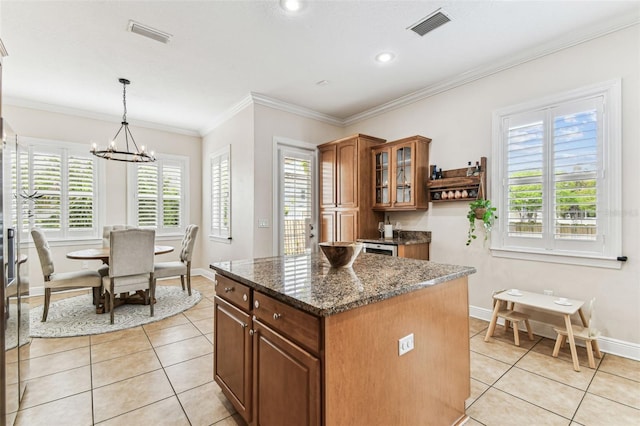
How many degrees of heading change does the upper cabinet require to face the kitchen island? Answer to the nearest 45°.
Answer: approximately 45° to its left

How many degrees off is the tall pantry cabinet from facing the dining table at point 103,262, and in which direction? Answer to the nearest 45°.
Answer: approximately 45° to its right

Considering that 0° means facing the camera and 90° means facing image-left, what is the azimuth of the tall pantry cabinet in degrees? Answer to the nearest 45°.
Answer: approximately 45°

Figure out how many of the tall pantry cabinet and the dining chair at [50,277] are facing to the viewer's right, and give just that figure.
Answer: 1

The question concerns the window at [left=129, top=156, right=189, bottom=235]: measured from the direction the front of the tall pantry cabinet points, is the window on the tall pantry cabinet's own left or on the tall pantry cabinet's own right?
on the tall pantry cabinet's own right

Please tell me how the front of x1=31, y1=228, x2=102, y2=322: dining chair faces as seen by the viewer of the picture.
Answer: facing to the right of the viewer

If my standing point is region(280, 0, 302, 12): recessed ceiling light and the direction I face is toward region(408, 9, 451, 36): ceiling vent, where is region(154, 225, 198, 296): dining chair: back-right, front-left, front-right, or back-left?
back-left

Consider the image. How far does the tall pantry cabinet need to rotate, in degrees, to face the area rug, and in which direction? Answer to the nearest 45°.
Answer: approximately 45° to its right

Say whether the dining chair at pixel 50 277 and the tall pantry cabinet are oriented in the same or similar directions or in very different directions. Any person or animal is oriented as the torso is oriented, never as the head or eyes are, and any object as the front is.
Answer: very different directions

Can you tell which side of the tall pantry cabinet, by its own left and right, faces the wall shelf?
left

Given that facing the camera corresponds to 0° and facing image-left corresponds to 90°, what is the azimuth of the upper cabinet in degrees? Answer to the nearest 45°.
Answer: approximately 45°
